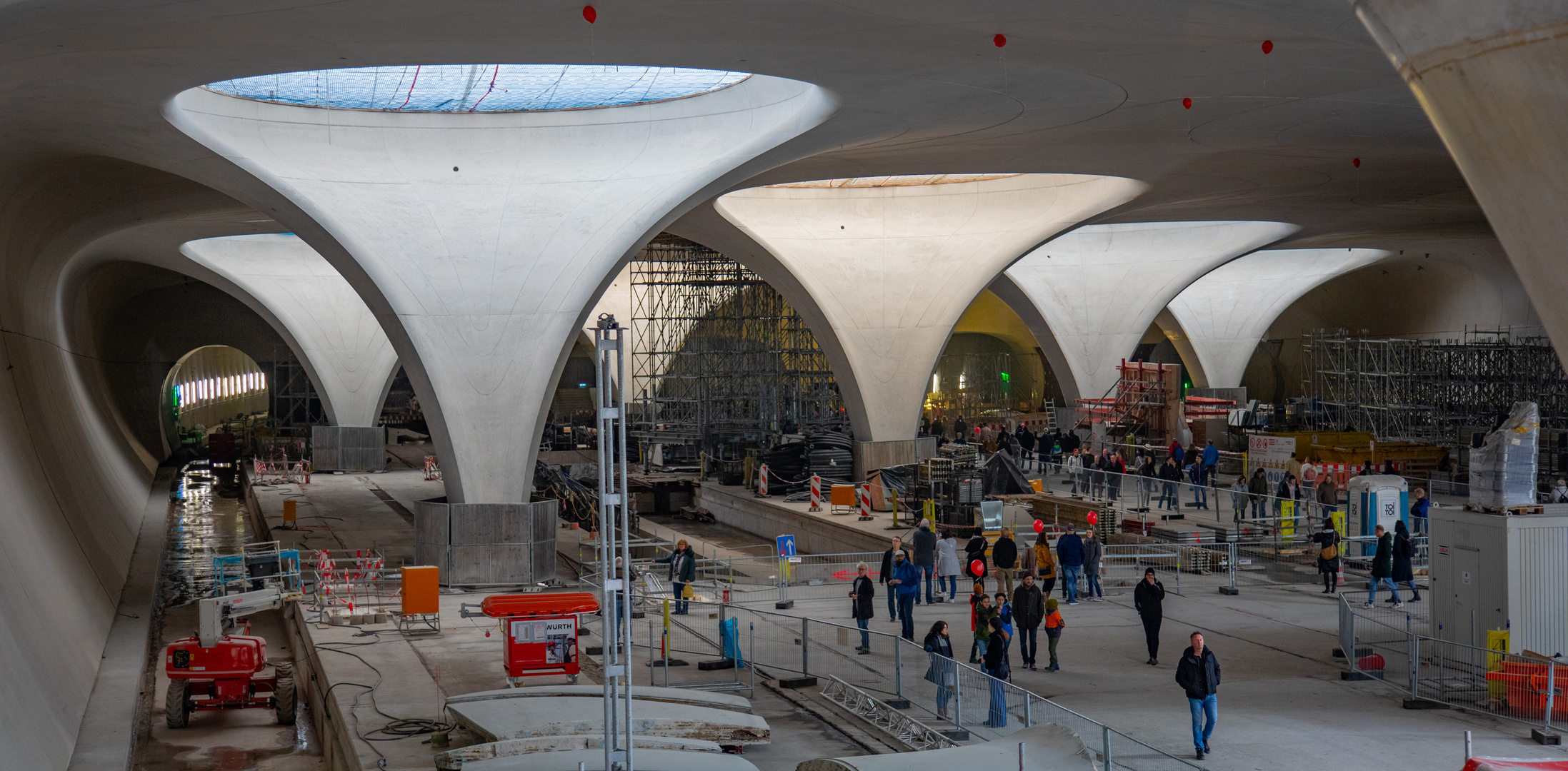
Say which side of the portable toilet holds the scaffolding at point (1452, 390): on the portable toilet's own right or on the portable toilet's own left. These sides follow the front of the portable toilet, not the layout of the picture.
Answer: on the portable toilet's own left

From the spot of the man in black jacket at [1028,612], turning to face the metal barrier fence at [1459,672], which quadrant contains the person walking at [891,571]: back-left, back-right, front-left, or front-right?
back-left

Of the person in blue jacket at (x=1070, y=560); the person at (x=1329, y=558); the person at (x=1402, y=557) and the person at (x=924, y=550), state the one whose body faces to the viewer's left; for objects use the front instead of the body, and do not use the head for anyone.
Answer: the person at (x=1402, y=557)

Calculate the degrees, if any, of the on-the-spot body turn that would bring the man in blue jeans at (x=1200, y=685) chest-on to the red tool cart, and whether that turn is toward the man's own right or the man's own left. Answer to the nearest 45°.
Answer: approximately 90° to the man's own right

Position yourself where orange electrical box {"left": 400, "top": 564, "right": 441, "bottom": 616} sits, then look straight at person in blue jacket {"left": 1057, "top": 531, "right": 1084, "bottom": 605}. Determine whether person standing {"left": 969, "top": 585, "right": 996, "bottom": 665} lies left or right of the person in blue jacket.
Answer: right

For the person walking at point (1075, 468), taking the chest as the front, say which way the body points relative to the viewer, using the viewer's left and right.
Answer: facing the viewer

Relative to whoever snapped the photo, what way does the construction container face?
facing the viewer and to the left of the viewer

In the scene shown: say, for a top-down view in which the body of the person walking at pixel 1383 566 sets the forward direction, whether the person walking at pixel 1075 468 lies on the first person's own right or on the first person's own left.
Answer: on the first person's own right

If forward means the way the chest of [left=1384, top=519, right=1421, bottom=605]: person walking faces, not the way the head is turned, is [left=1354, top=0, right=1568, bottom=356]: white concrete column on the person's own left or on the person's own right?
on the person's own left
